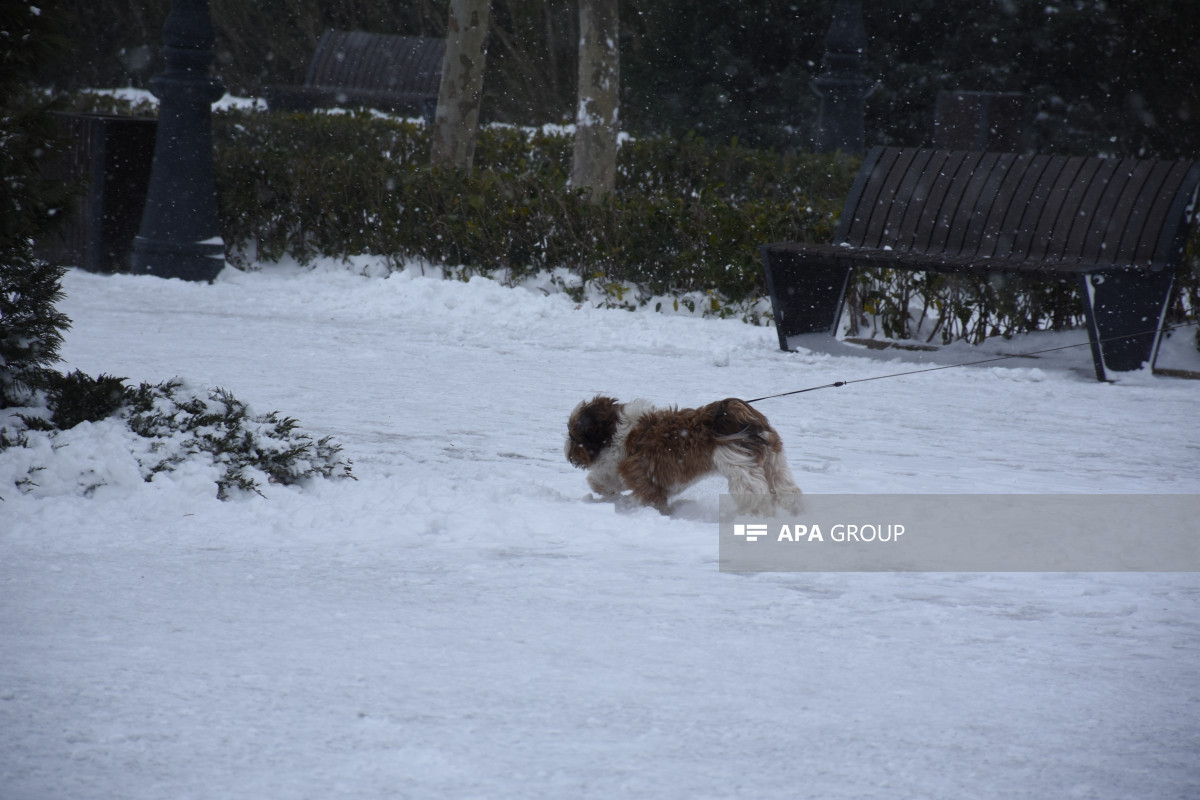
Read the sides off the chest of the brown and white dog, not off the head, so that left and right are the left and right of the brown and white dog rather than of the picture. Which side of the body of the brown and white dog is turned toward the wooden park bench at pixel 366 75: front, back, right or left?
right

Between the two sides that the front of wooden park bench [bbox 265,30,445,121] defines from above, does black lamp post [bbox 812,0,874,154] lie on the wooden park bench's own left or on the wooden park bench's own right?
on the wooden park bench's own left

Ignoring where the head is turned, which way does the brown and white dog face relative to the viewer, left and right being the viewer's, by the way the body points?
facing to the left of the viewer

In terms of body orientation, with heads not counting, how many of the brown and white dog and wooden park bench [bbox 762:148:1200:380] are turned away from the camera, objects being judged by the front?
0

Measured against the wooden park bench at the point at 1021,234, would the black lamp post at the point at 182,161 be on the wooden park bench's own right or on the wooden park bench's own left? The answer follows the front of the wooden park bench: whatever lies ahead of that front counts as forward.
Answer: on the wooden park bench's own right

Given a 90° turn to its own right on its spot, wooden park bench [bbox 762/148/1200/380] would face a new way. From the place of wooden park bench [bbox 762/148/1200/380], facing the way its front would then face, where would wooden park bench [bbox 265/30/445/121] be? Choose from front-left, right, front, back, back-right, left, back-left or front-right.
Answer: front

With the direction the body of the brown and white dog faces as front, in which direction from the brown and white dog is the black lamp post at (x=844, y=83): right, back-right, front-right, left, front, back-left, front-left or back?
right

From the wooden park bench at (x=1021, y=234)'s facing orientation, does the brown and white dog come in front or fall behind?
in front

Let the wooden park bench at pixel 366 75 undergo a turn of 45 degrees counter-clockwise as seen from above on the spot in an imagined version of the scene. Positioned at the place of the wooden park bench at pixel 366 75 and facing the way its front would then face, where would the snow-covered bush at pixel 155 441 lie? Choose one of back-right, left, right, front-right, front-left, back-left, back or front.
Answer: front

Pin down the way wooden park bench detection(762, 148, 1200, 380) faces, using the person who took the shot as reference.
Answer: facing the viewer and to the left of the viewer

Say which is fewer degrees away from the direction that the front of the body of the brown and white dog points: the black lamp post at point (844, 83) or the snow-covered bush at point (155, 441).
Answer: the snow-covered bush
